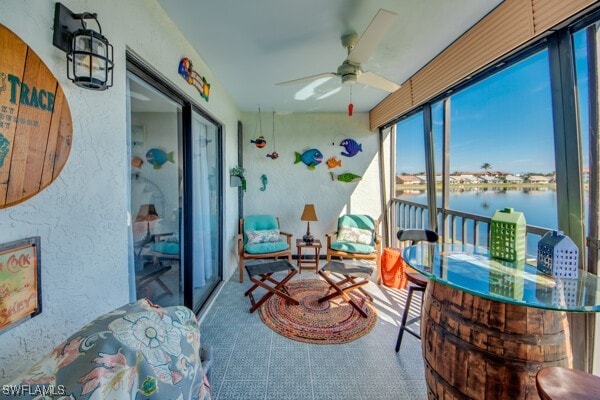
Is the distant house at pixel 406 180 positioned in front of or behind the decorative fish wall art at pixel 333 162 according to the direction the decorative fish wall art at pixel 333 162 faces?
behind

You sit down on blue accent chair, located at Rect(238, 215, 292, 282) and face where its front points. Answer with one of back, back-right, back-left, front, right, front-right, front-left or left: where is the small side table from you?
left

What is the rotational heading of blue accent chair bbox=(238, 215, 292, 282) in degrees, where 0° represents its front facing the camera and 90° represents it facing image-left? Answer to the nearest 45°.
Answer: approximately 0°

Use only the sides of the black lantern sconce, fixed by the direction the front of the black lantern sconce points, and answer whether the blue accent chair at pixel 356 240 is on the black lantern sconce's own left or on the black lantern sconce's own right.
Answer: on the black lantern sconce's own left

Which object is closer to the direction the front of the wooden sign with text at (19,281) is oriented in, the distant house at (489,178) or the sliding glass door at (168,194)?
the distant house

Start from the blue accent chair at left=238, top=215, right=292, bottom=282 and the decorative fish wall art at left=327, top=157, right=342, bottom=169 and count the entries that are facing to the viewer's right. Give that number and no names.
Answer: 0

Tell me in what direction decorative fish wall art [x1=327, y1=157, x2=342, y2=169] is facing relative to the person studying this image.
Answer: facing to the left of the viewer
